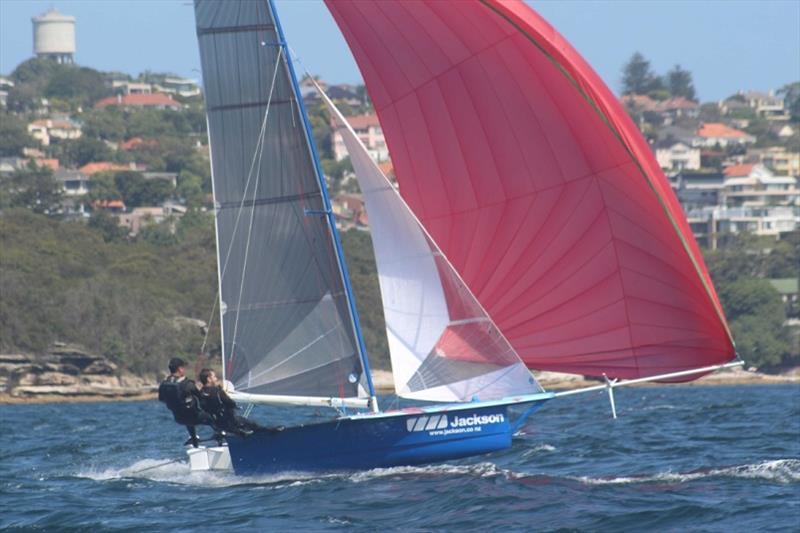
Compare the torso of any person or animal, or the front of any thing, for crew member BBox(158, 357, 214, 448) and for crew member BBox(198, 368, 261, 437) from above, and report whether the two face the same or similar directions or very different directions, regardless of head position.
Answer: same or similar directions

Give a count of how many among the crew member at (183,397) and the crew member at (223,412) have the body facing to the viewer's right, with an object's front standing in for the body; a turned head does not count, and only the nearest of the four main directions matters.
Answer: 2

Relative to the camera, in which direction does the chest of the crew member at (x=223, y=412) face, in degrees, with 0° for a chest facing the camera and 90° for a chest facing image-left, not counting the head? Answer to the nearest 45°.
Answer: approximately 270°

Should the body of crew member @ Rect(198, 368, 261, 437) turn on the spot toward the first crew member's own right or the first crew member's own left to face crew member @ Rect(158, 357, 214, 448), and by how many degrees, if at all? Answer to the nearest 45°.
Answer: approximately 180°

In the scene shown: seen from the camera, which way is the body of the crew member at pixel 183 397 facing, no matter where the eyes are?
to the viewer's right

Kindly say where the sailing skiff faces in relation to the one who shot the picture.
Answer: facing to the right of the viewer

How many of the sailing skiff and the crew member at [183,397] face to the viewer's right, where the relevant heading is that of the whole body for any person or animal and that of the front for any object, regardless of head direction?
2

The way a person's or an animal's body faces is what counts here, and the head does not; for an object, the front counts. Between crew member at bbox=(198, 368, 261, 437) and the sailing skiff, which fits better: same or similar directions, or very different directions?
same or similar directions

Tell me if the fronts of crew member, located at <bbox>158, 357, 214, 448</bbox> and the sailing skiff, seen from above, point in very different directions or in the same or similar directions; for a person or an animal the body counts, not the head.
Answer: same or similar directions
